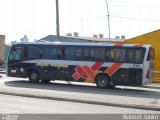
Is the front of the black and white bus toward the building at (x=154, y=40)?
no
